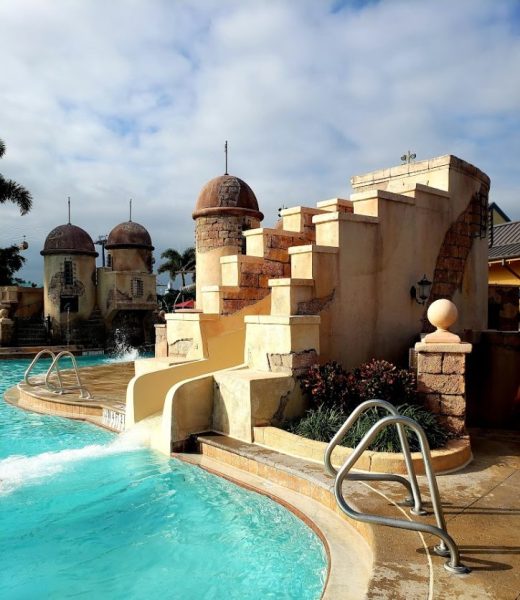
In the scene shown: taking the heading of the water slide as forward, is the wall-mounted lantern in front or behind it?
behind

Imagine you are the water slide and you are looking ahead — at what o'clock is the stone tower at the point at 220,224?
The stone tower is roughly at 5 o'clock from the water slide.

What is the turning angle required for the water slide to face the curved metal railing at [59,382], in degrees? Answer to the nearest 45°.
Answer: approximately 90° to its right

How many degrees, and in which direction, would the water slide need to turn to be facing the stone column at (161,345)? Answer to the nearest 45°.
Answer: approximately 135° to its right

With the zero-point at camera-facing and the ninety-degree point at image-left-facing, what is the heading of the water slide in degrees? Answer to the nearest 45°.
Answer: approximately 45°
